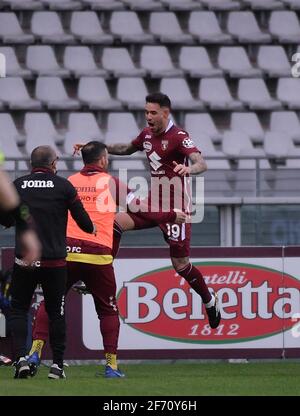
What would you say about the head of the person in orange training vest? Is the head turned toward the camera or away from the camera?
away from the camera

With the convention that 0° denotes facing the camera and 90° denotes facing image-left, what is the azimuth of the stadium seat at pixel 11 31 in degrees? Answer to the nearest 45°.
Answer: approximately 315°

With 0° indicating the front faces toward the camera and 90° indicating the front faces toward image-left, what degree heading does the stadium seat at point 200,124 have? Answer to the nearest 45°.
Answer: approximately 0°

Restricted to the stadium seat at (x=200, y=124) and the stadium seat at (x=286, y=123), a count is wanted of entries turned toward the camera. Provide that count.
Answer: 2

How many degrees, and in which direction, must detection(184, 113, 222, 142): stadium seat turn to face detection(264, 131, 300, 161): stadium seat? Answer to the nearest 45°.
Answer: approximately 90° to its left
